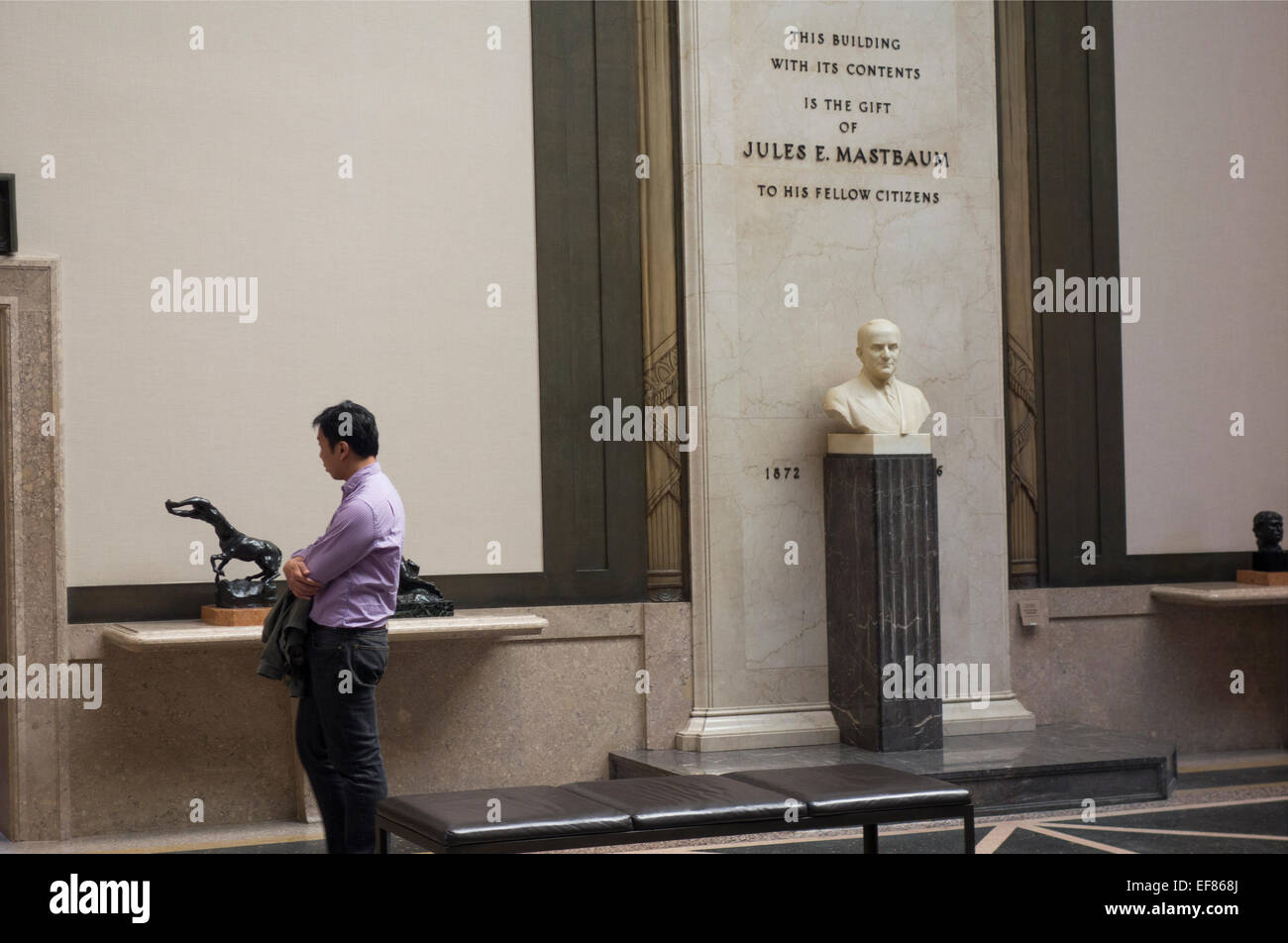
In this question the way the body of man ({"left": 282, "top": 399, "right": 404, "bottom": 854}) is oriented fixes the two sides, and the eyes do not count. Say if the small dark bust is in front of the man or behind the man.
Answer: behind

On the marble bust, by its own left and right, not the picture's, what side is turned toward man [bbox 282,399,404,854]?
right

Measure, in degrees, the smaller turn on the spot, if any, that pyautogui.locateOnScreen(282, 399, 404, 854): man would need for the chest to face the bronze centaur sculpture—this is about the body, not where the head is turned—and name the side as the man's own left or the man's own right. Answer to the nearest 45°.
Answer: approximately 90° to the man's own right

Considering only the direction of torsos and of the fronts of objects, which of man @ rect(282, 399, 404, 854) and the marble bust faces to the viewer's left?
the man

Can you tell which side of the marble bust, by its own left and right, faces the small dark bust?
left

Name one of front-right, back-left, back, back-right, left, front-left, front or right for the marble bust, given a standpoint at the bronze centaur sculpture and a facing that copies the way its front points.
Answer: back

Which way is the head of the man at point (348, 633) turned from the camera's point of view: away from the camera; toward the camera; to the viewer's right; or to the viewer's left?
to the viewer's left

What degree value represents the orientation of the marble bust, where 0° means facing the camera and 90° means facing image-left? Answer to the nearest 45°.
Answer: approximately 315°

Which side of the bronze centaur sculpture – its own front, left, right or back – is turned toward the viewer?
left

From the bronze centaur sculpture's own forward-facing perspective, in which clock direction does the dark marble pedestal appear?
The dark marble pedestal is roughly at 6 o'clock from the bronze centaur sculpture.

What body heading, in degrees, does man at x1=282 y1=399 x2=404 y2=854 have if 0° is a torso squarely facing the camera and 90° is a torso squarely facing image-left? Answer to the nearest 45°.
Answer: approximately 90°

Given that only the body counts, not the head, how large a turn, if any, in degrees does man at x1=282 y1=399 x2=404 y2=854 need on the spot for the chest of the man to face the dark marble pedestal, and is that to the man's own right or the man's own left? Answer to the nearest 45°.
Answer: approximately 135° to the man's own right

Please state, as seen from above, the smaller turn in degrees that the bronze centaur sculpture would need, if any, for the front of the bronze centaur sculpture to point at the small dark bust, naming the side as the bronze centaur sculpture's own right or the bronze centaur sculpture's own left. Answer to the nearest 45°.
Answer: approximately 180°
